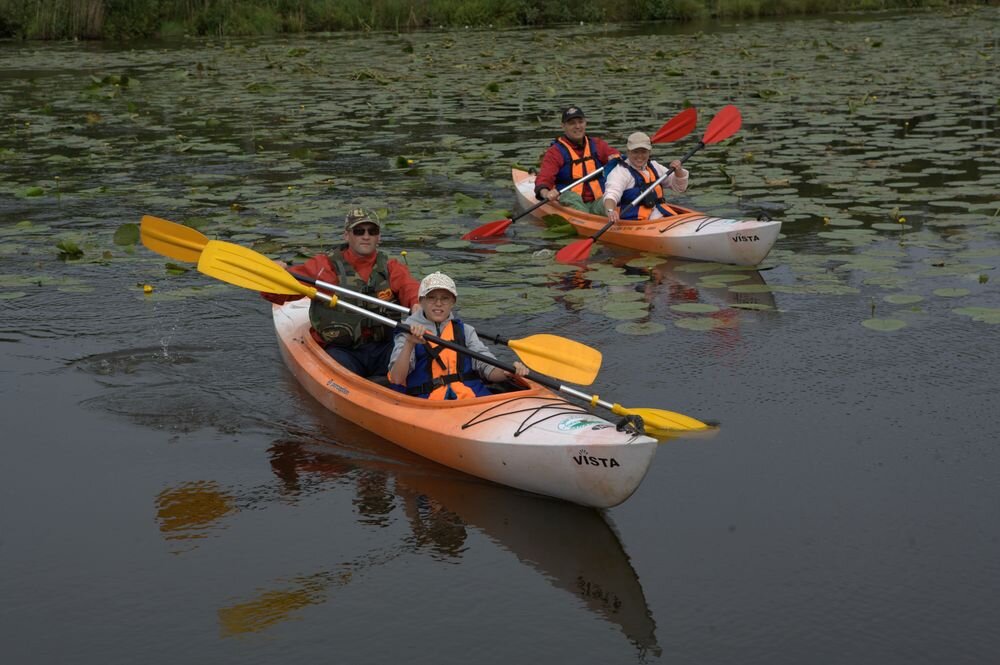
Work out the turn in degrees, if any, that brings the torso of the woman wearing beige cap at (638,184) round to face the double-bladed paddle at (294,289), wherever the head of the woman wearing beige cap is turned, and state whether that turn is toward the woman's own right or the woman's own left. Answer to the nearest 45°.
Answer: approximately 90° to the woman's own right

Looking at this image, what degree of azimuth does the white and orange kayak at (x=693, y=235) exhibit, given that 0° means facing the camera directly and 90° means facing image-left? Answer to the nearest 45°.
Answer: approximately 315°

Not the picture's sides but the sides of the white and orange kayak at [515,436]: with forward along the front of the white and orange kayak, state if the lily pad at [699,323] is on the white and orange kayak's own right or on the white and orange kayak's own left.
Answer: on the white and orange kayak's own left

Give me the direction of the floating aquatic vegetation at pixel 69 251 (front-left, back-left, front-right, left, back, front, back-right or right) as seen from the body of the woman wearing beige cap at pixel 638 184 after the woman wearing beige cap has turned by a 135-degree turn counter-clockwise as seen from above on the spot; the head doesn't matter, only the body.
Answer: left

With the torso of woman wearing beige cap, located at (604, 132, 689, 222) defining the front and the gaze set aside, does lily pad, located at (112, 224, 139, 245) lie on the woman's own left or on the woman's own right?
on the woman's own right

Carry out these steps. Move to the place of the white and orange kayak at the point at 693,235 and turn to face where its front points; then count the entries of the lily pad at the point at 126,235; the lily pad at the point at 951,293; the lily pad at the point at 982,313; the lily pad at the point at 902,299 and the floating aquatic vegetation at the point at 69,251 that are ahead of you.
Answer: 3

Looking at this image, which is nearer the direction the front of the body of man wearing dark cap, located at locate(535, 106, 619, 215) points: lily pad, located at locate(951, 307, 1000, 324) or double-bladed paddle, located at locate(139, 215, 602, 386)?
the lily pad

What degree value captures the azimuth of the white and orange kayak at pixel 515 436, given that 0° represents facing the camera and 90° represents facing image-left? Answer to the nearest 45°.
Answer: approximately 315°

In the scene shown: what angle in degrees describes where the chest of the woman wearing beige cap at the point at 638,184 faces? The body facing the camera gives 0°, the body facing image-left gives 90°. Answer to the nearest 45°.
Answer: approximately 315°
